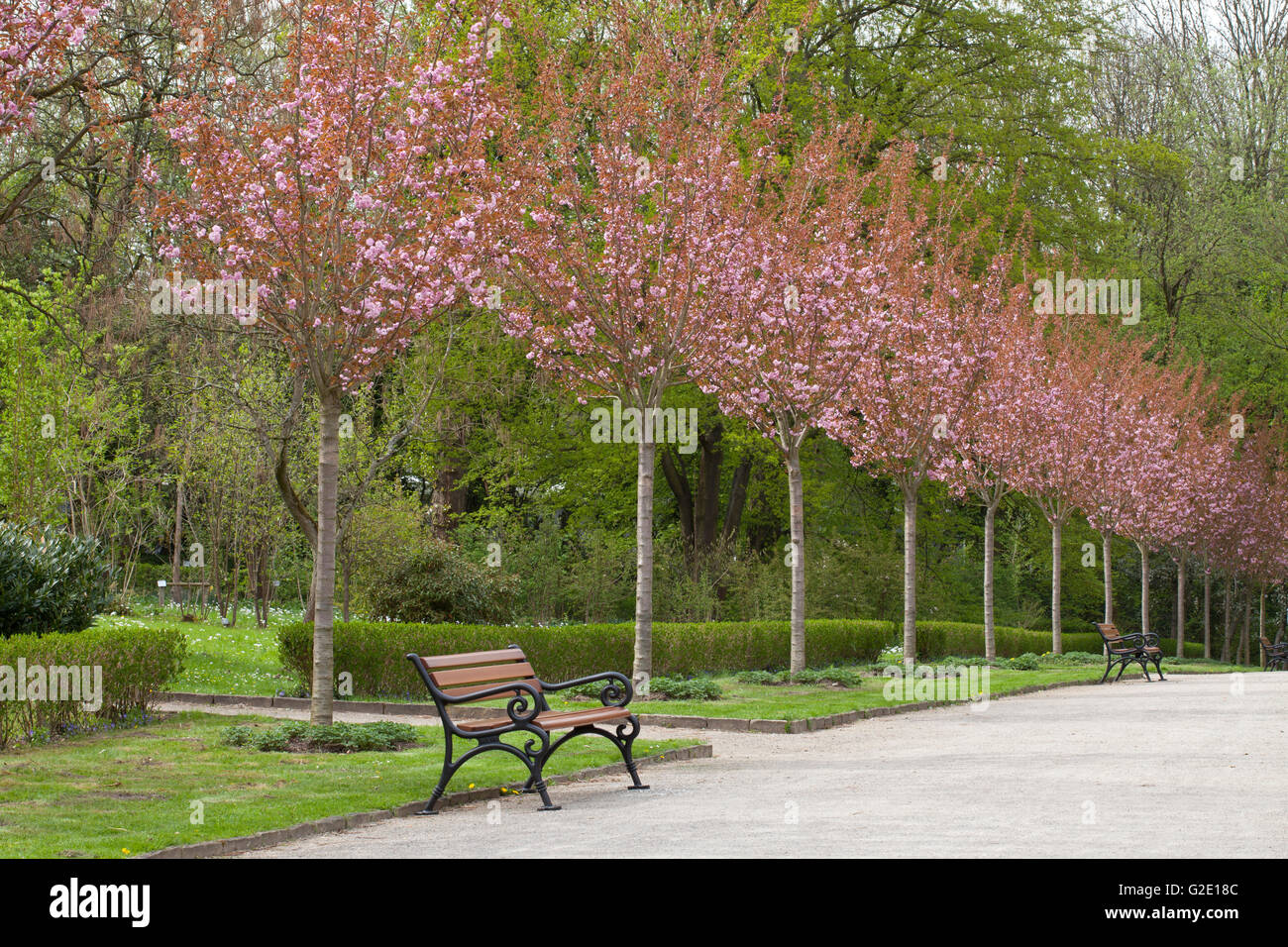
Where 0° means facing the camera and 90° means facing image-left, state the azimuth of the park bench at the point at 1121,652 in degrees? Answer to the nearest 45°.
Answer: approximately 270°

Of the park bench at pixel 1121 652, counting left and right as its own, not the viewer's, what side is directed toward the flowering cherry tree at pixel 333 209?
right

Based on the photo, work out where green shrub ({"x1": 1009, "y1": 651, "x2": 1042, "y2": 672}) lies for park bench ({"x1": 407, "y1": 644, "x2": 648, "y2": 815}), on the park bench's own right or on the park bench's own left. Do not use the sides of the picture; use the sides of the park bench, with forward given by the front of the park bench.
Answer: on the park bench's own left

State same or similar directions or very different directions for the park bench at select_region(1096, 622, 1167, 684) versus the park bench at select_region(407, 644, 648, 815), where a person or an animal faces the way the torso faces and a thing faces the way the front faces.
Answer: same or similar directions

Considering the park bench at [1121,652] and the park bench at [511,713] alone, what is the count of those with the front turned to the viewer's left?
0

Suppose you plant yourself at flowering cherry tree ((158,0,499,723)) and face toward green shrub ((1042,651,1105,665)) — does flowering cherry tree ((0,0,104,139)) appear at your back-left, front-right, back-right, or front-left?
back-left

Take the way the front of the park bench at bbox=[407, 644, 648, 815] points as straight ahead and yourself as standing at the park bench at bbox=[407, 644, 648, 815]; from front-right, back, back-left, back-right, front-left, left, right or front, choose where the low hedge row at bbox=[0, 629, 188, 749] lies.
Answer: back

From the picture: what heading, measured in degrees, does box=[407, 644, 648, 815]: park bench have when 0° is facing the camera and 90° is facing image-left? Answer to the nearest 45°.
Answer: approximately 315°

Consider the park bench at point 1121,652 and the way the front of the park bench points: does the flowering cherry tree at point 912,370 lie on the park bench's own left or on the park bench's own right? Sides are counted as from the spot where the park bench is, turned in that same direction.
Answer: on the park bench's own right
